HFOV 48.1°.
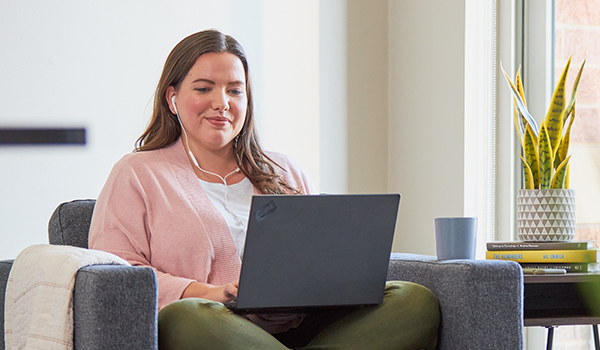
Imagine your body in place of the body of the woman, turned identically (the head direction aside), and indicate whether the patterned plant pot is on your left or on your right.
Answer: on your left

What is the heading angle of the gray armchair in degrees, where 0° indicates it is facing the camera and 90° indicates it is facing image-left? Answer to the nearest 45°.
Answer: approximately 315°

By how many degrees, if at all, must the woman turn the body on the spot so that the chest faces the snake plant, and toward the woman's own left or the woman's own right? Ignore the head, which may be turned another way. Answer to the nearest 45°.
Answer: approximately 45° to the woman's own left

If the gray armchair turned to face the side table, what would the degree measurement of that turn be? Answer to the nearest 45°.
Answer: approximately 90° to its left

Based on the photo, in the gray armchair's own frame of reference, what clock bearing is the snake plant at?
The snake plant is roughly at 9 o'clock from the gray armchair.

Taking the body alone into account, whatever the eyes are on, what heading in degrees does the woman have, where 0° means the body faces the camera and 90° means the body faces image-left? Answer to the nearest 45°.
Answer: approximately 315°

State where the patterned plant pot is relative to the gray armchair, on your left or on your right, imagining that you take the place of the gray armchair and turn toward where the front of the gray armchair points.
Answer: on your left
